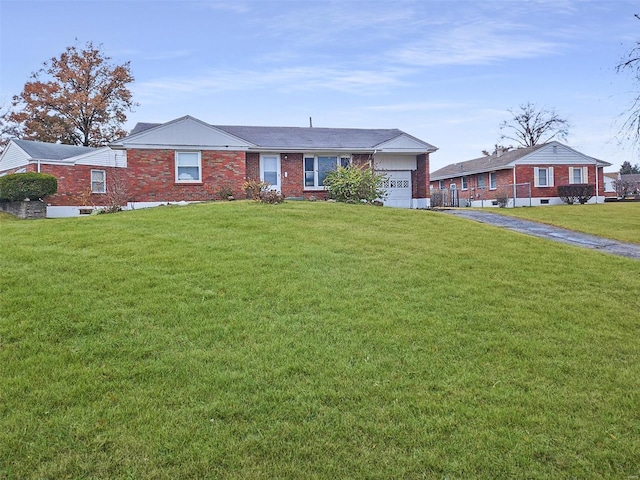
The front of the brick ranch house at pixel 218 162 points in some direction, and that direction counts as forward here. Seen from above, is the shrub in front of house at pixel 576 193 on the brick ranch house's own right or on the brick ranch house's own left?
on the brick ranch house's own left

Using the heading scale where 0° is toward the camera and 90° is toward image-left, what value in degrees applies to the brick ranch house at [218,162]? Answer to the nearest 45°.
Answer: approximately 0°

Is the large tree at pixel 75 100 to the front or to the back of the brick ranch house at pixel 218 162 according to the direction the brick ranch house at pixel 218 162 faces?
to the back

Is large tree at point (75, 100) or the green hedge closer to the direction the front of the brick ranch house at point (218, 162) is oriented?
the green hedge

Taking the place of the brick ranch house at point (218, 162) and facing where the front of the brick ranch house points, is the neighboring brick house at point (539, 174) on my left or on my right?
on my left
